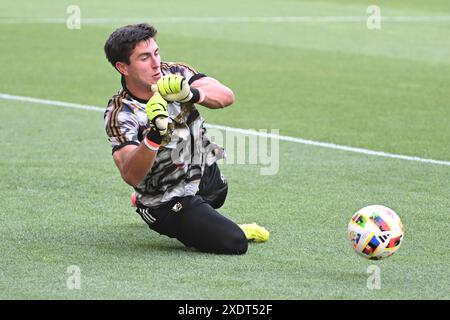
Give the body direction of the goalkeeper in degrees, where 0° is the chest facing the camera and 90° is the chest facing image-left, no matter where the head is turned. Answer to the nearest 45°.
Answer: approximately 315°

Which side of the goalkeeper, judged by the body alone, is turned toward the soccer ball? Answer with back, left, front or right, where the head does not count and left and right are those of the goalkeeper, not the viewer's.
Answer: front
